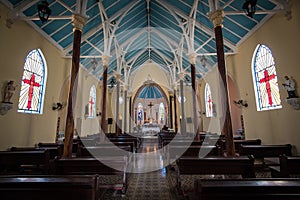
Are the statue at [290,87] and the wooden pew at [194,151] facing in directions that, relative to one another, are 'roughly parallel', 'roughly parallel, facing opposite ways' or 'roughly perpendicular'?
roughly perpendicular

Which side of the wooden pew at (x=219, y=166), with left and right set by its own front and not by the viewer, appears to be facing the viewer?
back

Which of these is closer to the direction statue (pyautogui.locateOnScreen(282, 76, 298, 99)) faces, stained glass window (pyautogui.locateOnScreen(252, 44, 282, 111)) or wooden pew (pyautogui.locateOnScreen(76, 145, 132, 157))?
the wooden pew

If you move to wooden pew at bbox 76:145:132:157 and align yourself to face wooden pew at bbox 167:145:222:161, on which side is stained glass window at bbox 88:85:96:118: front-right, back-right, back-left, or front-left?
back-left

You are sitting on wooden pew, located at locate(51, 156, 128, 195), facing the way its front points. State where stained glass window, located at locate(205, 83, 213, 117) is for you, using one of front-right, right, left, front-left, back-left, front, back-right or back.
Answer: front-right

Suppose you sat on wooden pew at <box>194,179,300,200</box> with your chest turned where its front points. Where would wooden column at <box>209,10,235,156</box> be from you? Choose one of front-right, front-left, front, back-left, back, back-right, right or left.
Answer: front

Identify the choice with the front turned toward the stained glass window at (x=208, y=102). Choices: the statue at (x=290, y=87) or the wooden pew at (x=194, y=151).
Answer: the wooden pew

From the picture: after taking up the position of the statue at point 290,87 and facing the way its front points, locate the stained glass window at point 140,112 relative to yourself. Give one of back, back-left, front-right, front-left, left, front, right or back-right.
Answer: right

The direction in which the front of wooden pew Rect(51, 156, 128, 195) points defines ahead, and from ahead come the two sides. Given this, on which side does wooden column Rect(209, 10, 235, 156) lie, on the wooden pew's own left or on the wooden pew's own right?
on the wooden pew's own right

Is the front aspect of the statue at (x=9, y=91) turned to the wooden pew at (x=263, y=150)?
yes

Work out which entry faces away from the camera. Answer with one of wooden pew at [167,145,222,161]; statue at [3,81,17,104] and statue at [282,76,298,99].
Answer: the wooden pew

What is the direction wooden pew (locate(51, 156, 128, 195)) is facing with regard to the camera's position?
facing away from the viewer

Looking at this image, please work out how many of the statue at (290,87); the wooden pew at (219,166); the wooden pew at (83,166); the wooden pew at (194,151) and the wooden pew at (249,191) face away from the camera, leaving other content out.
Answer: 4

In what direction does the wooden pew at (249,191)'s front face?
away from the camera

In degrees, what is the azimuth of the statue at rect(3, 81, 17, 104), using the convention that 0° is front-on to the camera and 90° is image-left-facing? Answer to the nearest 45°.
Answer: approximately 315°

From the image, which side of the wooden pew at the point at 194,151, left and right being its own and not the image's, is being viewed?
back

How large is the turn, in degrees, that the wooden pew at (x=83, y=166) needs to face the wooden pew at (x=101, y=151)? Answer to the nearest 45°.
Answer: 0° — it already faces it
